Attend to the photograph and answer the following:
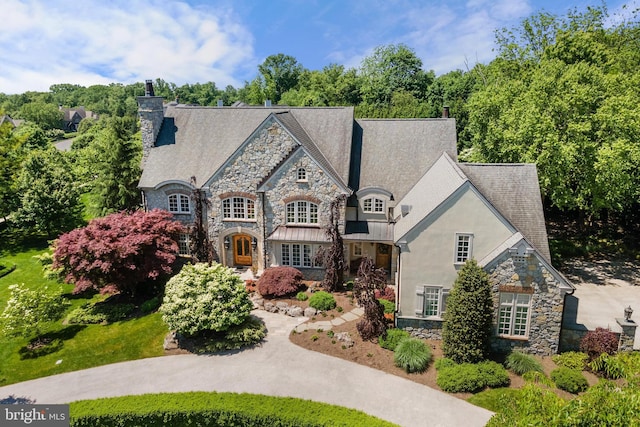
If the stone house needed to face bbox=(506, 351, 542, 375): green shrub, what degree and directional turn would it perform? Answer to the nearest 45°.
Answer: approximately 45° to its left

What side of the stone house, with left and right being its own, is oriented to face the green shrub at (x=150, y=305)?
right

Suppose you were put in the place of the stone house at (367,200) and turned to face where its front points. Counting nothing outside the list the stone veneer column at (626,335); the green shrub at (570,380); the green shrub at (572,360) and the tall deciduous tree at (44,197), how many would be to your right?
1

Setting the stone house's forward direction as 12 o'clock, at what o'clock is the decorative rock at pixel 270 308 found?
The decorative rock is roughly at 2 o'clock from the stone house.

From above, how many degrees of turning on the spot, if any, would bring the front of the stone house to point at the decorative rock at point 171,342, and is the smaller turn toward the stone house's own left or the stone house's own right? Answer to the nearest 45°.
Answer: approximately 45° to the stone house's own right

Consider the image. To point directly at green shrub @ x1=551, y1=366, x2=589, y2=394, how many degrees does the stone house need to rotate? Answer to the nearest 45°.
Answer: approximately 45° to its left

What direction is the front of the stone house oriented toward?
toward the camera

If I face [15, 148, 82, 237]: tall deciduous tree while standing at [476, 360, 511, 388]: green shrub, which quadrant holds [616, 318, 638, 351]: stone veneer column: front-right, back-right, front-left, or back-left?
back-right

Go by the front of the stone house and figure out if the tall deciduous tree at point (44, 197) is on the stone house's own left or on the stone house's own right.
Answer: on the stone house's own right

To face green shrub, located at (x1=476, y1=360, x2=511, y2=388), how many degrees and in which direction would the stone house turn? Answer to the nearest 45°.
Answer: approximately 45° to its left

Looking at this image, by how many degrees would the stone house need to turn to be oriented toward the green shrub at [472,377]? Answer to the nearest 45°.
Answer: approximately 45° to its left

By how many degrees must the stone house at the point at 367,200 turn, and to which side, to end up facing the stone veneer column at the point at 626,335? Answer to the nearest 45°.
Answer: approximately 45° to its left

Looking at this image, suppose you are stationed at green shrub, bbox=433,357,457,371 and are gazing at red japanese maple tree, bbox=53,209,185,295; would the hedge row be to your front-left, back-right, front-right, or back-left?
front-left
